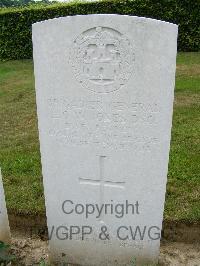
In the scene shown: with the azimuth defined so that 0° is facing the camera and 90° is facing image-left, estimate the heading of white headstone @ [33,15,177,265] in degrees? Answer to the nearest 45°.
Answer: approximately 0°

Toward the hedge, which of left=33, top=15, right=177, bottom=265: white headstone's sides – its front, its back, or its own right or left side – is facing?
back
